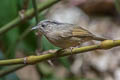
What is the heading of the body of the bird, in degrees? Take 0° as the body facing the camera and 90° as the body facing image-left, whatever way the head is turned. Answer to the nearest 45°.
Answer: approximately 90°
